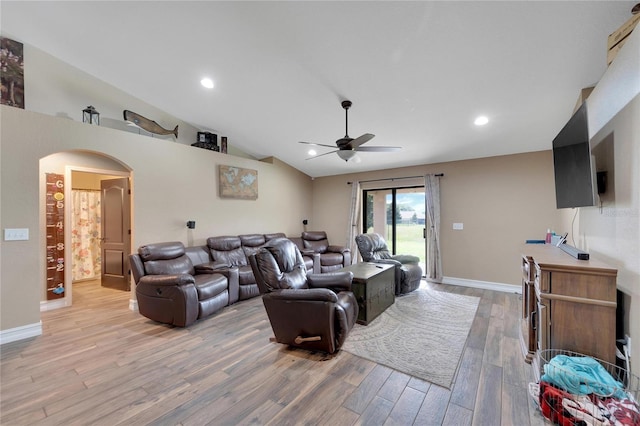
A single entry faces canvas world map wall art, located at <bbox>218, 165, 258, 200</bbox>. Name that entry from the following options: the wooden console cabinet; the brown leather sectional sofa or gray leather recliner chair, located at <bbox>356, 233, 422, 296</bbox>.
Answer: the wooden console cabinet

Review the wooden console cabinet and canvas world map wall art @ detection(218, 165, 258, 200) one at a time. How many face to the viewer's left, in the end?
1

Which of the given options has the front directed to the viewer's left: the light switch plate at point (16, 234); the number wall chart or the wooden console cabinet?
the wooden console cabinet

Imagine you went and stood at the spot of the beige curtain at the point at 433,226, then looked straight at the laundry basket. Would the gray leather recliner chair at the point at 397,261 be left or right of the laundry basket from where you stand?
right

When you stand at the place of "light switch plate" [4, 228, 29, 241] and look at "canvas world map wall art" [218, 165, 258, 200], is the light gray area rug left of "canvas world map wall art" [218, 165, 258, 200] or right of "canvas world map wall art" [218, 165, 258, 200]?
right

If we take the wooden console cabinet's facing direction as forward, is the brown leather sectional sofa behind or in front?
in front

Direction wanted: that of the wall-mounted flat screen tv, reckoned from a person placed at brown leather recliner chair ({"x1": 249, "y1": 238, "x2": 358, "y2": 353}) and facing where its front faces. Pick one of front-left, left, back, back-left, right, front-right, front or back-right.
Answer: front-left

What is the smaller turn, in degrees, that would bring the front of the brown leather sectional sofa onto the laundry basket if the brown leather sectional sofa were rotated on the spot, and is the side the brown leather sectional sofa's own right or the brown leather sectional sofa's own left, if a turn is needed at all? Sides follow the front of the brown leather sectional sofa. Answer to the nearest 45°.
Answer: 0° — it already faces it
